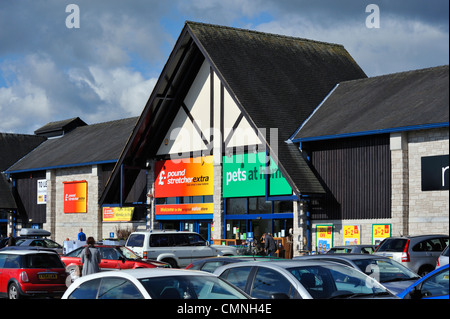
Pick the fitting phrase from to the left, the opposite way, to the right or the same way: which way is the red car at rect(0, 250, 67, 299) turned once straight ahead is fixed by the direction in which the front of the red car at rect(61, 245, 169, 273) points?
the opposite way

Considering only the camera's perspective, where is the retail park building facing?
facing the viewer and to the left of the viewer

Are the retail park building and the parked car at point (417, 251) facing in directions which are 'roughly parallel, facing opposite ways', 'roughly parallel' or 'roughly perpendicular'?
roughly parallel, facing opposite ways

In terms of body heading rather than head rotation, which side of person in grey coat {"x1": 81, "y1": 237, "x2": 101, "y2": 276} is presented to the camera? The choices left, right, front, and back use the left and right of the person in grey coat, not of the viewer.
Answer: back

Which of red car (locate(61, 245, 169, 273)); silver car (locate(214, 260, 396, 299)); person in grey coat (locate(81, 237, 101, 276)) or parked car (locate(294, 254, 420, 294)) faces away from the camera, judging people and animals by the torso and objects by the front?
the person in grey coat

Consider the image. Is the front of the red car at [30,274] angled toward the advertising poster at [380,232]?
no

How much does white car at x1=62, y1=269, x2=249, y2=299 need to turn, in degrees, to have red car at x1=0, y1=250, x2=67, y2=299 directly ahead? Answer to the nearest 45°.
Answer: approximately 135° to its left

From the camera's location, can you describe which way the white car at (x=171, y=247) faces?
facing away from the viewer and to the right of the viewer

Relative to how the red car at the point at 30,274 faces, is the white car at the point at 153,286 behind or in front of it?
behind

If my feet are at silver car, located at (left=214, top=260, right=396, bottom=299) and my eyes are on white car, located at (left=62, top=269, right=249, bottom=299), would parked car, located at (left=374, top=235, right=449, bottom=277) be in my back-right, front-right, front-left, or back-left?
back-right

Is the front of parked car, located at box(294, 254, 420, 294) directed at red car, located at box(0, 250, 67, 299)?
no

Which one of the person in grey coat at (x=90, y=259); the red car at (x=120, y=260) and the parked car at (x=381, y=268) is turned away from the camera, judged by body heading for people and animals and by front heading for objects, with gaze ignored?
the person in grey coat

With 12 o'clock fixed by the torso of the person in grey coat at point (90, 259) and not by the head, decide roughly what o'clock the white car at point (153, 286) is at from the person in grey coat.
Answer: The white car is roughly at 6 o'clock from the person in grey coat.
